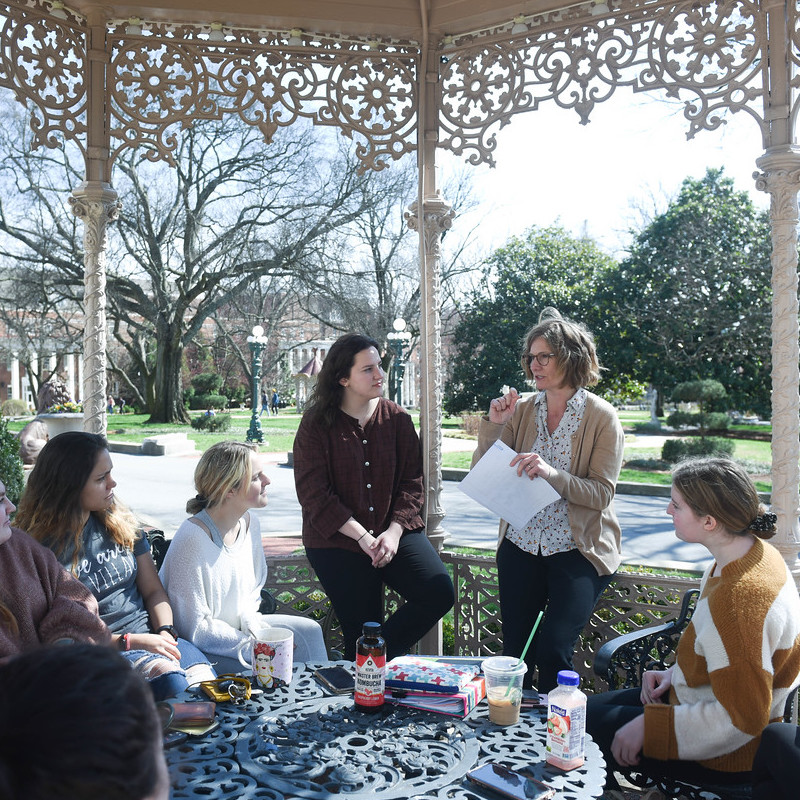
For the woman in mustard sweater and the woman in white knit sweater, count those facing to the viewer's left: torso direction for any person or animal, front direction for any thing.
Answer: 1

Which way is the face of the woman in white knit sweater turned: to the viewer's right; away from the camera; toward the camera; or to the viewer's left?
to the viewer's right

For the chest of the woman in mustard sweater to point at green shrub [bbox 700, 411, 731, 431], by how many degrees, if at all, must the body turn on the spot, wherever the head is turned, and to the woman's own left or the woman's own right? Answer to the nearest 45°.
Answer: approximately 90° to the woman's own right

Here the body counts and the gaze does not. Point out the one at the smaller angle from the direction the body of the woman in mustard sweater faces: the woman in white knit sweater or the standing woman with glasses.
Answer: the woman in white knit sweater

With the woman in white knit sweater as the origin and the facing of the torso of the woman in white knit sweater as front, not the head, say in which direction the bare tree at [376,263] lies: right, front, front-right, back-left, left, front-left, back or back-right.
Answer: back-left

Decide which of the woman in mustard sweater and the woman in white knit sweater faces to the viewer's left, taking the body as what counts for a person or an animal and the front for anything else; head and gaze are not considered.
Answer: the woman in mustard sweater

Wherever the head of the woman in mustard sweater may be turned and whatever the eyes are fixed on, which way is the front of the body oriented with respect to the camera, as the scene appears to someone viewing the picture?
to the viewer's left

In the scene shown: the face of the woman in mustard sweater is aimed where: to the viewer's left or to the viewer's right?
to the viewer's left

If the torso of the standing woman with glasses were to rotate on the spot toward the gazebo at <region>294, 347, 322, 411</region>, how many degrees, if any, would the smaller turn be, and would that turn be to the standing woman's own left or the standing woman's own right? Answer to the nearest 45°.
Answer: approximately 135° to the standing woman's own right

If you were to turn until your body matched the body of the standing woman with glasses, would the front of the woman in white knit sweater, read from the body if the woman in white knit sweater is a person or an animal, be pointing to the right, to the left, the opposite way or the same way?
to the left
